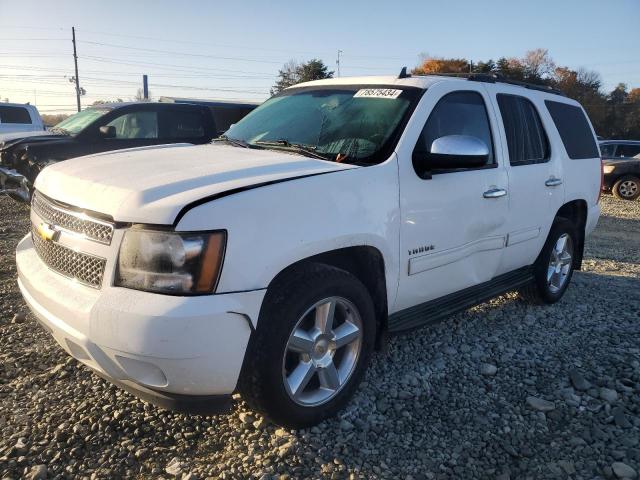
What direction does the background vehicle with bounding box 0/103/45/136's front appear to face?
to the viewer's left

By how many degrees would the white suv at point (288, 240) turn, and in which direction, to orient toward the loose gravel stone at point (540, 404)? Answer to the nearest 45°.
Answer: approximately 135° to its left

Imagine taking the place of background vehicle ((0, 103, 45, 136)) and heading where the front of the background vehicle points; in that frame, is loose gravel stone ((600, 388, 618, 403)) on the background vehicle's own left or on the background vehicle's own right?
on the background vehicle's own left

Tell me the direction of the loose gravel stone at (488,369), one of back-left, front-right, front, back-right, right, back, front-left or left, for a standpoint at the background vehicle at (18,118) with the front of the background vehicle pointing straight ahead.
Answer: left

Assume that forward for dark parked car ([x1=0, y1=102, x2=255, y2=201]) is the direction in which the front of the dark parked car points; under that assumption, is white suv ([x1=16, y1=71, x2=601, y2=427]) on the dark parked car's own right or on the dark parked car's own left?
on the dark parked car's own left

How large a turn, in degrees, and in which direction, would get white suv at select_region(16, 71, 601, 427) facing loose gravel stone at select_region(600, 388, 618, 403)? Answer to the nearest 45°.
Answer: approximately 135° to its left

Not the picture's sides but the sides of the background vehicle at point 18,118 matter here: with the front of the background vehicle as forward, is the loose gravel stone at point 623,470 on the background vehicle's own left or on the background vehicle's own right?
on the background vehicle's own left

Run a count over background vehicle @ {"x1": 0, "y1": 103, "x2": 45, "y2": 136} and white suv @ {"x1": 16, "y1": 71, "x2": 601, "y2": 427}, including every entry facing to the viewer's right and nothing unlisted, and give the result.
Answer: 0

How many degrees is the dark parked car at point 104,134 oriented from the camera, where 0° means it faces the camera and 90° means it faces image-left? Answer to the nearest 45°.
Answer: approximately 45°

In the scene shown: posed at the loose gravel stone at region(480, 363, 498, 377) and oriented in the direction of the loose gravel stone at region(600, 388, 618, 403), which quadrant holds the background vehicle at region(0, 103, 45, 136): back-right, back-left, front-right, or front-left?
back-left
